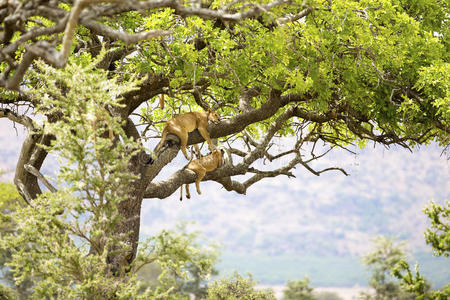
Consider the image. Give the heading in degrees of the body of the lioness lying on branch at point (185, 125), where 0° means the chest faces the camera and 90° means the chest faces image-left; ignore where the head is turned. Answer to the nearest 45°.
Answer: approximately 270°

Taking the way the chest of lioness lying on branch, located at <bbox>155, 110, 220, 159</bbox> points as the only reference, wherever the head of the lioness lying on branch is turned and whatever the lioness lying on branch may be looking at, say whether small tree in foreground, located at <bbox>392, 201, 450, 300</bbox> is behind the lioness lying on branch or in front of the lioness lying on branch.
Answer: in front

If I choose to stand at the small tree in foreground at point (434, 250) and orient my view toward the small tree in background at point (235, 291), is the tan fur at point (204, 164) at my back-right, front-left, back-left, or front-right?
front-left

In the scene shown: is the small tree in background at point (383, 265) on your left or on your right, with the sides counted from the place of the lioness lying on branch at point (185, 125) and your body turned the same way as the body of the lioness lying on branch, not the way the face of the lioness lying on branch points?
on your left

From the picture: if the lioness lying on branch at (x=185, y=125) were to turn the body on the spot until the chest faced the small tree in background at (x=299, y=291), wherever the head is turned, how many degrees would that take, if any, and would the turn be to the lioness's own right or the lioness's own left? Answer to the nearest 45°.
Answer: approximately 90° to the lioness's own left
